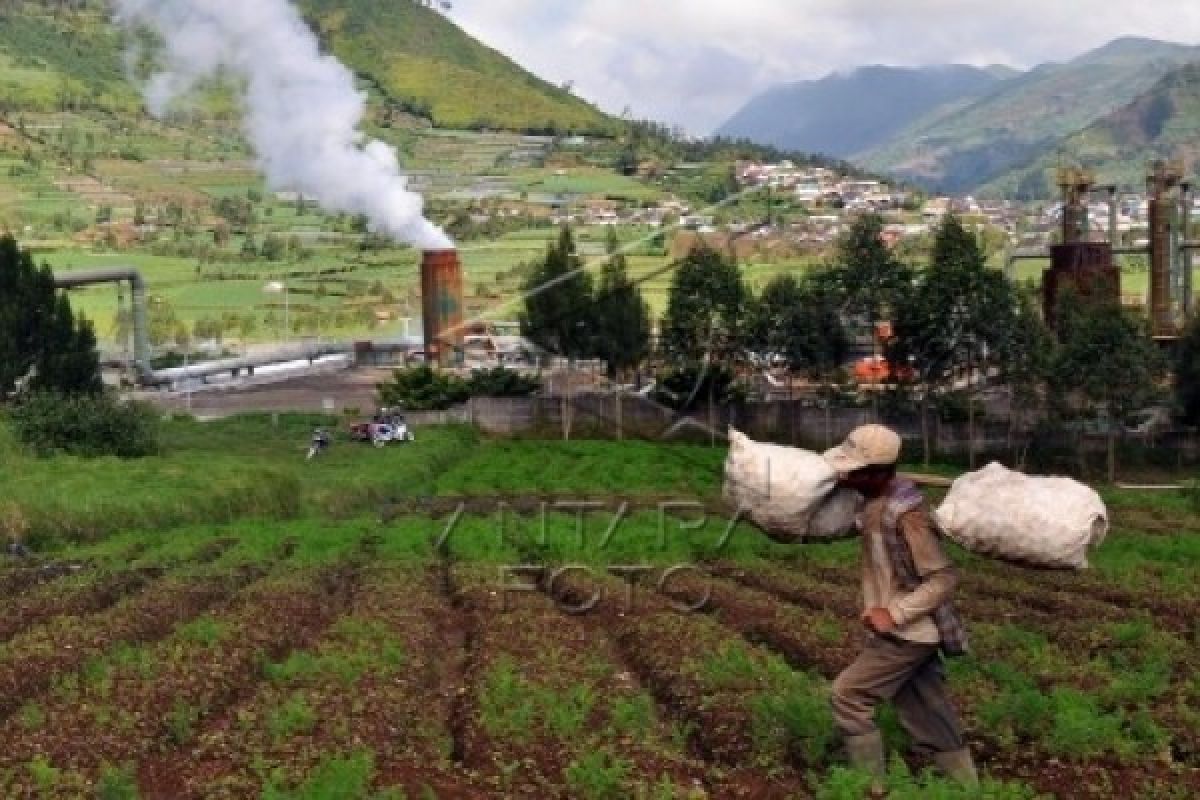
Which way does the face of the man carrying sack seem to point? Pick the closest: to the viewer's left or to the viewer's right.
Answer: to the viewer's left

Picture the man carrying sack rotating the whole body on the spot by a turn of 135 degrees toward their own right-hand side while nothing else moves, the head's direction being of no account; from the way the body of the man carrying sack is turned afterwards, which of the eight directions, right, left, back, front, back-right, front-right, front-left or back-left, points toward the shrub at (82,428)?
left

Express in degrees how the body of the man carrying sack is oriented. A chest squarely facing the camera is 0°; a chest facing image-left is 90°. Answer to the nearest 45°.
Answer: approximately 90°
